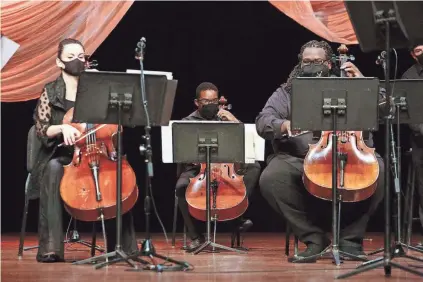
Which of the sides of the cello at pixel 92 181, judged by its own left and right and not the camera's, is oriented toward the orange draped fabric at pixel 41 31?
back

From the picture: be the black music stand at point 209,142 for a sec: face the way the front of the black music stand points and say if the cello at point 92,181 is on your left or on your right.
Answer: on your left

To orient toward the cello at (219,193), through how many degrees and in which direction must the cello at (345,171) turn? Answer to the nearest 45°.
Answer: approximately 135° to its right

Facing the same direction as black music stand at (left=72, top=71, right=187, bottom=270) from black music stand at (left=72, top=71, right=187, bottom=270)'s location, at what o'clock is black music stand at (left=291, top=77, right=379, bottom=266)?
black music stand at (left=291, top=77, right=379, bottom=266) is roughly at 3 o'clock from black music stand at (left=72, top=71, right=187, bottom=270).

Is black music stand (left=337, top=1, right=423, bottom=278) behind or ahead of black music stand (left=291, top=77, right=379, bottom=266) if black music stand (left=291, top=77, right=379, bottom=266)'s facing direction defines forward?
behind

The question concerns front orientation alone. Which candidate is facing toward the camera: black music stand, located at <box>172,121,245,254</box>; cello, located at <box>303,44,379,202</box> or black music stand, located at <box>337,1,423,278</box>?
the cello

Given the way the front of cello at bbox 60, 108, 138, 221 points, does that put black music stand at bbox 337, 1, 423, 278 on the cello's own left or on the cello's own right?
on the cello's own left

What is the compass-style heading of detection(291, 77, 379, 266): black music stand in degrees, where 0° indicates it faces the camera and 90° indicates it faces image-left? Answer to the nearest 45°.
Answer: approximately 180°

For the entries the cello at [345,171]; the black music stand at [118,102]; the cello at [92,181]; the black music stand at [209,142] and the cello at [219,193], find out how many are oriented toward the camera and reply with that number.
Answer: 3

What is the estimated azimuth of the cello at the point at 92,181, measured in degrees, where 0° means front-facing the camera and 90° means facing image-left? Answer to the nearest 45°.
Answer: approximately 0°

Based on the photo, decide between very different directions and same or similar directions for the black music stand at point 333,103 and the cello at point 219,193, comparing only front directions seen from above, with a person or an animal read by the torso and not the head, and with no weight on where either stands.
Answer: very different directions

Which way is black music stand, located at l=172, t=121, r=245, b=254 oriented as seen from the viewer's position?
away from the camera

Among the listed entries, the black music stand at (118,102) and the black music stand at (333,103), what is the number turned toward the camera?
0

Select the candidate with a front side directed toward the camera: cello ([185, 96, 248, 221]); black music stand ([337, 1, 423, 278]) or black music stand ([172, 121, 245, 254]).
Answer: the cello

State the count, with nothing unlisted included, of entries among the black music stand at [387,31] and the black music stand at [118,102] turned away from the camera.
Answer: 2

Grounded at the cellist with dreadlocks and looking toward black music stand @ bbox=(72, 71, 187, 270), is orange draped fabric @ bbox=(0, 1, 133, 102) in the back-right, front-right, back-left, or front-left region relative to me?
front-right
